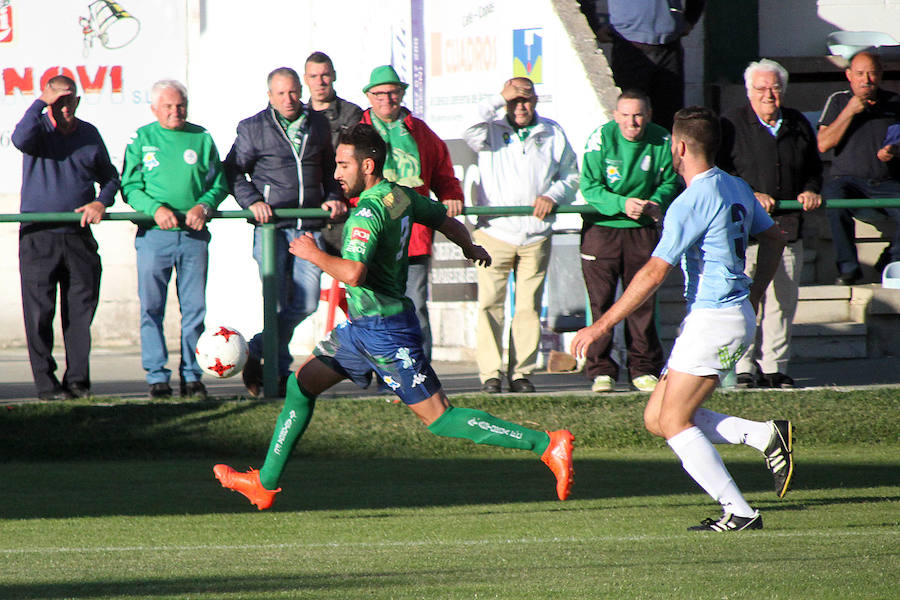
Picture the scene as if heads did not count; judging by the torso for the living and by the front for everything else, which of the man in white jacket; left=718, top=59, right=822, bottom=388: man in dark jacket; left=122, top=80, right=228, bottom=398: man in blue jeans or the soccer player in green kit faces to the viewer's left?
the soccer player in green kit

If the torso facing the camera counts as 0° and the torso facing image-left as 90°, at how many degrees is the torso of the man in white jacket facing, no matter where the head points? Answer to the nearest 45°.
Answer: approximately 0°

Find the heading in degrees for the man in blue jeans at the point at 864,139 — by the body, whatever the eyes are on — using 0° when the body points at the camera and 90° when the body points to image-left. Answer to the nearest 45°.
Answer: approximately 0°

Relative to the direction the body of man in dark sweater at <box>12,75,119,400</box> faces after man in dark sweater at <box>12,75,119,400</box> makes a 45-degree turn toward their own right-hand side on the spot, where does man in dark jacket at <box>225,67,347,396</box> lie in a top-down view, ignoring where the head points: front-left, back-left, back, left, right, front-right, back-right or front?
back-left

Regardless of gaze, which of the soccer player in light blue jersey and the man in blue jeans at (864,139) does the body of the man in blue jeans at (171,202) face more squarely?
the soccer player in light blue jersey

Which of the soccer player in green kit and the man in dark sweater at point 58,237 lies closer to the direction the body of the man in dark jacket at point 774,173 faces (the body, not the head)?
the soccer player in green kit

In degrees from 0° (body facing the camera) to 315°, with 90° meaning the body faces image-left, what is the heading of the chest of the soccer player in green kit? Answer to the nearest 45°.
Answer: approximately 90°

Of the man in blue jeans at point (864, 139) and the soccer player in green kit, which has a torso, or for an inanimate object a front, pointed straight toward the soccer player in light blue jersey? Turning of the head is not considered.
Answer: the man in blue jeans

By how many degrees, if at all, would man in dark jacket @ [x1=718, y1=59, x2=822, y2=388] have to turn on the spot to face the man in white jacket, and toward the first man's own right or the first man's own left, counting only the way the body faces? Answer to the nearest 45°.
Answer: approximately 90° to the first man's own right

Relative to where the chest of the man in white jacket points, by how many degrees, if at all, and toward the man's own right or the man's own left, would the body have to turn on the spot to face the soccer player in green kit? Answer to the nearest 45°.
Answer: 0° — they already face them

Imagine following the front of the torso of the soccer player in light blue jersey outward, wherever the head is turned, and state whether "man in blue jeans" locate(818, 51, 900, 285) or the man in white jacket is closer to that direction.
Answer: the man in white jacket

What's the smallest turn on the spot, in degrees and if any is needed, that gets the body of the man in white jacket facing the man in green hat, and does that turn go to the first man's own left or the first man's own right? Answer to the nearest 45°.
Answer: approximately 45° to the first man's own right

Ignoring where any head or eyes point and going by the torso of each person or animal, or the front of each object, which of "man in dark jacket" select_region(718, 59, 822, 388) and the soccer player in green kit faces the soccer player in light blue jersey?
the man in dark jacket
